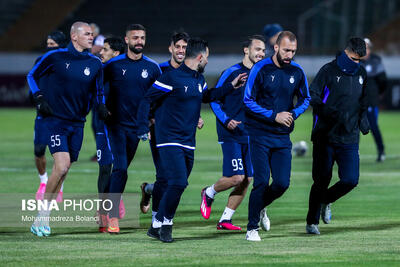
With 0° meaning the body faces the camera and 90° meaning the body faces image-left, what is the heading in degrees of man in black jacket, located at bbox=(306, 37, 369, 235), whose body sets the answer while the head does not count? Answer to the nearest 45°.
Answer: approximately 315°

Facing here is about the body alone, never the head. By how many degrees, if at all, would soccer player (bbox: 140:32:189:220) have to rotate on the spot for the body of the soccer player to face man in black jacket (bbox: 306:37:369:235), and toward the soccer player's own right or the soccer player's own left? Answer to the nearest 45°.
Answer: approximately 45° to the soccer player's own left

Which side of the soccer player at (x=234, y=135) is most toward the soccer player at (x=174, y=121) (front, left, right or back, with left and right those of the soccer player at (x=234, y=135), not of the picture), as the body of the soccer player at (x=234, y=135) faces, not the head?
right

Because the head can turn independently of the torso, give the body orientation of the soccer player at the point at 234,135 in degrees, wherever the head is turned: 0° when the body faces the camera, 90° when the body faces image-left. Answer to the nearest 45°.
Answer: approximately 315°

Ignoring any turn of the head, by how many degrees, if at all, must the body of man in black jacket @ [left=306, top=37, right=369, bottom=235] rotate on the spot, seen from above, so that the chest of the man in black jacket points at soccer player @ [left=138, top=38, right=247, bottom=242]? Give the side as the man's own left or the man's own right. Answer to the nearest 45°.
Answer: approximately 90° to the man's own right

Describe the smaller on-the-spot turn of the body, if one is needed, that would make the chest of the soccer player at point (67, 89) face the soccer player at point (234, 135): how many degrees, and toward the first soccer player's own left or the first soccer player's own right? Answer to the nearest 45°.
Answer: approximately 45° to the first soccer player's own left

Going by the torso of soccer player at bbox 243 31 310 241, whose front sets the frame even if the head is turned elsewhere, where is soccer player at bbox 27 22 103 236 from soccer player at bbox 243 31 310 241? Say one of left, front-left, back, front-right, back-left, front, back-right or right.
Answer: back-right

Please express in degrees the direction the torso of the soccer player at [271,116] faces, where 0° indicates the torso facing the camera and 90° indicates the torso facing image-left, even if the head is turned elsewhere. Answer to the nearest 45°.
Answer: approximately 315°
